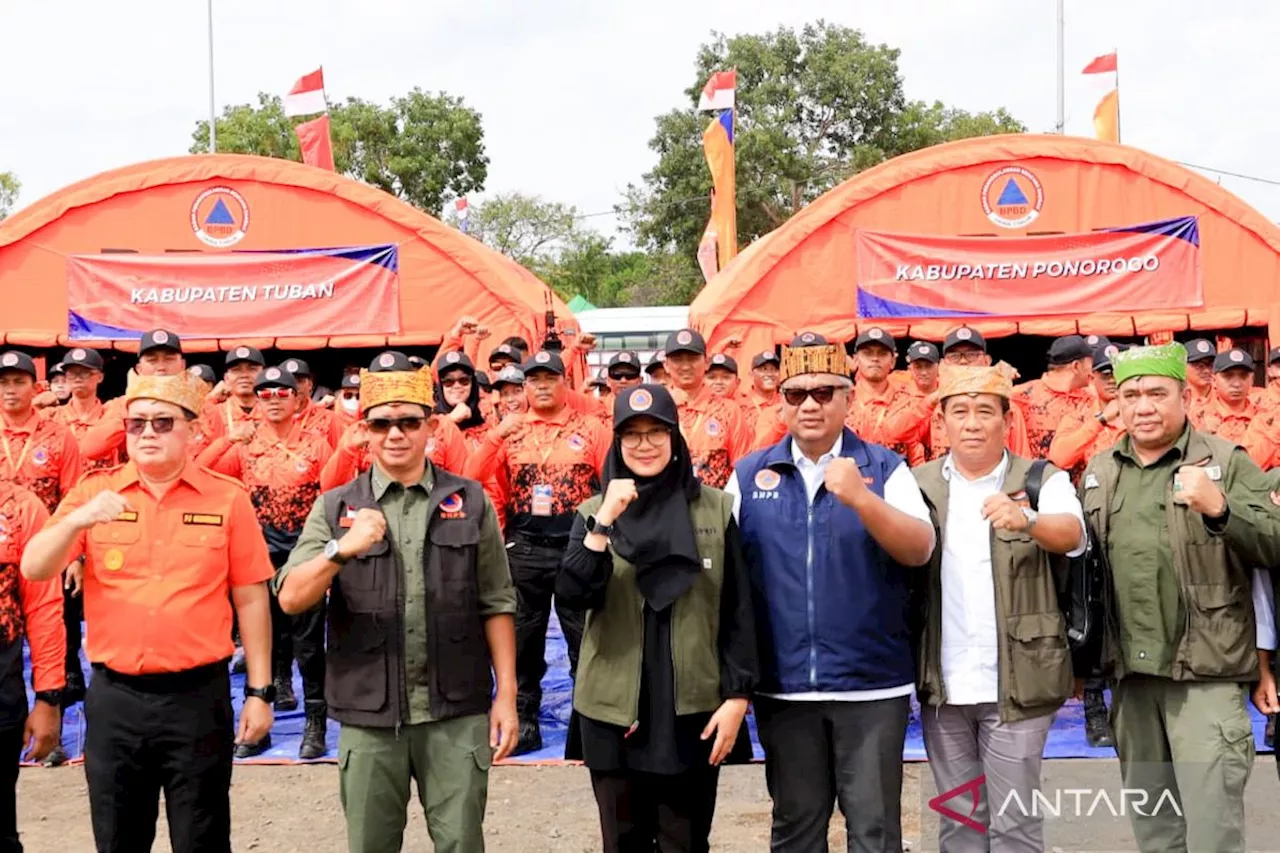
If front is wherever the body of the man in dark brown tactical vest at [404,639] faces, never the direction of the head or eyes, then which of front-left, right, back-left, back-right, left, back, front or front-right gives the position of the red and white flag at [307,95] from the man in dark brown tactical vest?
back

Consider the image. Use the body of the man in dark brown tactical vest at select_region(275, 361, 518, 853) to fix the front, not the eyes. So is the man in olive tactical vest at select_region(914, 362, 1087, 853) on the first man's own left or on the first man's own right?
on the first man's own left

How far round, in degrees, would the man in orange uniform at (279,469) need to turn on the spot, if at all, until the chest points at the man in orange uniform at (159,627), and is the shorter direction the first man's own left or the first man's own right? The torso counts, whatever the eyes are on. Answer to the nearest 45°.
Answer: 0° — they already face them

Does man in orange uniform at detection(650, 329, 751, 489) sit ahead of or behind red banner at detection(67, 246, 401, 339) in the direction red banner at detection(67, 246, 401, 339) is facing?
ahead

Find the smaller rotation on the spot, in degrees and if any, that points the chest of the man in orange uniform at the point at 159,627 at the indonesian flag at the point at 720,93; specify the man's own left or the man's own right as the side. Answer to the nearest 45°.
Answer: approximately 135° to the man's own left
